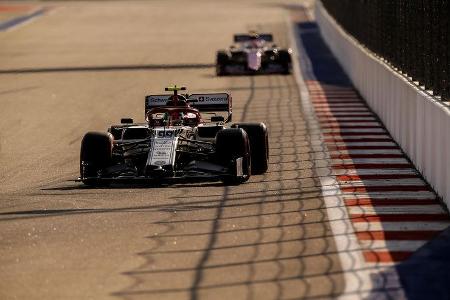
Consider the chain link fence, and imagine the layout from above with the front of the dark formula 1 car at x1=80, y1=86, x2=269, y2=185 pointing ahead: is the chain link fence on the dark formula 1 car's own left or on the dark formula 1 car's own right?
on the dark formula 1 car's own left

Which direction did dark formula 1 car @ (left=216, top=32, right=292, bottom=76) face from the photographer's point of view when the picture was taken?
facing the viewer

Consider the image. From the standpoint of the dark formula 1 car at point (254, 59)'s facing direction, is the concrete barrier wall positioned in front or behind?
in front

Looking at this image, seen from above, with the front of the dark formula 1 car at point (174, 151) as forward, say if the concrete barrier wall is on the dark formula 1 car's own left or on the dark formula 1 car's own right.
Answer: on the dark formula 1 car's own left

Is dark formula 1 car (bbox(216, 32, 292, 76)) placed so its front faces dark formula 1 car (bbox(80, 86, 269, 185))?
yes

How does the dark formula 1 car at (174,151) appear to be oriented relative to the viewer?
toward the camera

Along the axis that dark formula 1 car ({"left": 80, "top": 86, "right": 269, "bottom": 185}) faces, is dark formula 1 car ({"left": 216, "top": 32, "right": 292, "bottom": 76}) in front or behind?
behind

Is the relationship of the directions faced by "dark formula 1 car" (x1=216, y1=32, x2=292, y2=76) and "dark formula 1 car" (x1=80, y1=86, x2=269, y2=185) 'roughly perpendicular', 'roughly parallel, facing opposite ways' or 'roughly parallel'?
roughly parallel

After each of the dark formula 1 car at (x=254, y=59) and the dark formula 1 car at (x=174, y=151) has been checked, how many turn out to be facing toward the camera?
2
